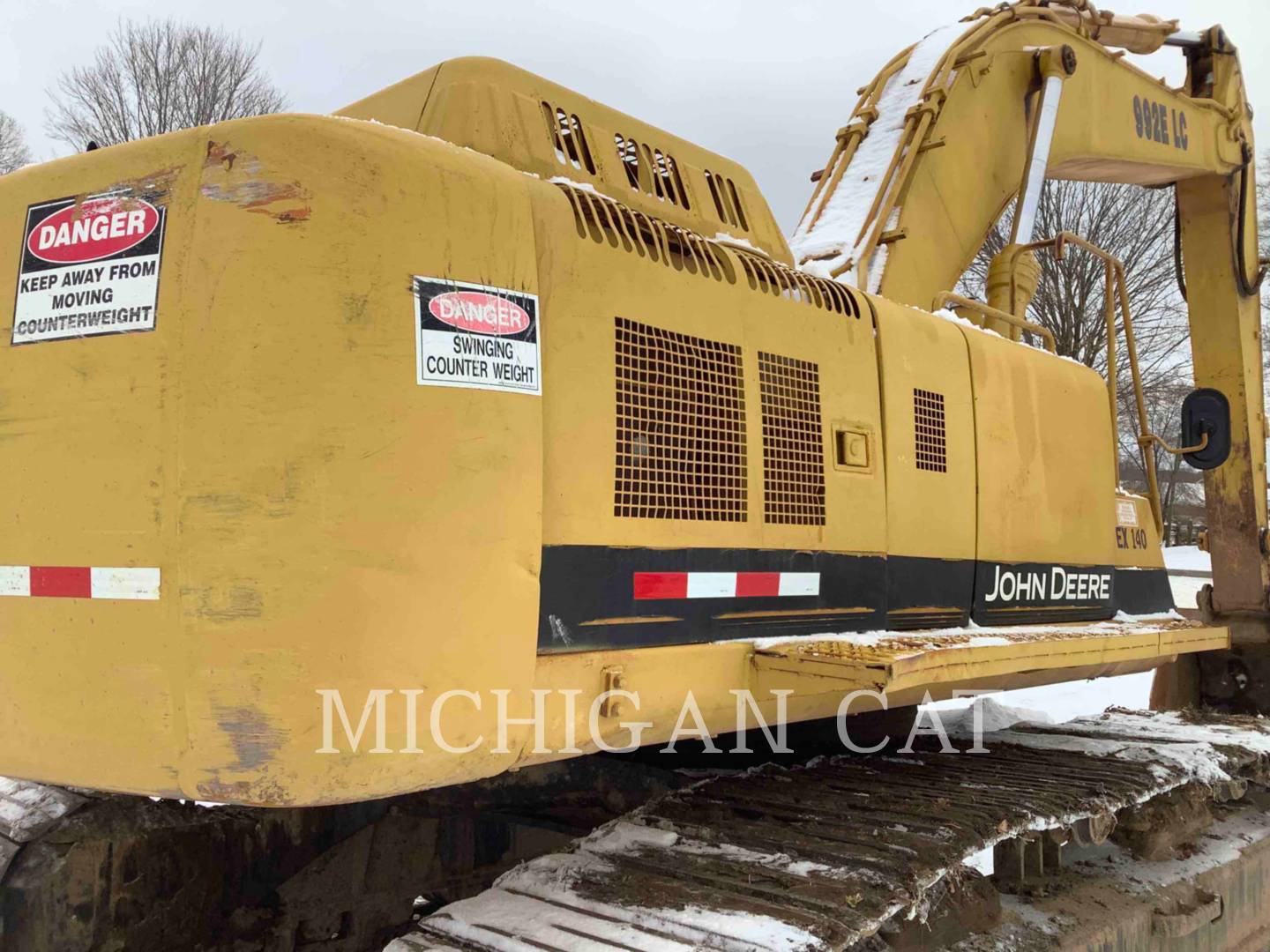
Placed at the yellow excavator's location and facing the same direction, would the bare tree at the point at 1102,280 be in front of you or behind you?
in front

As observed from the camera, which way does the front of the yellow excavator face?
facing away from the viewer and to the right of the viewer
